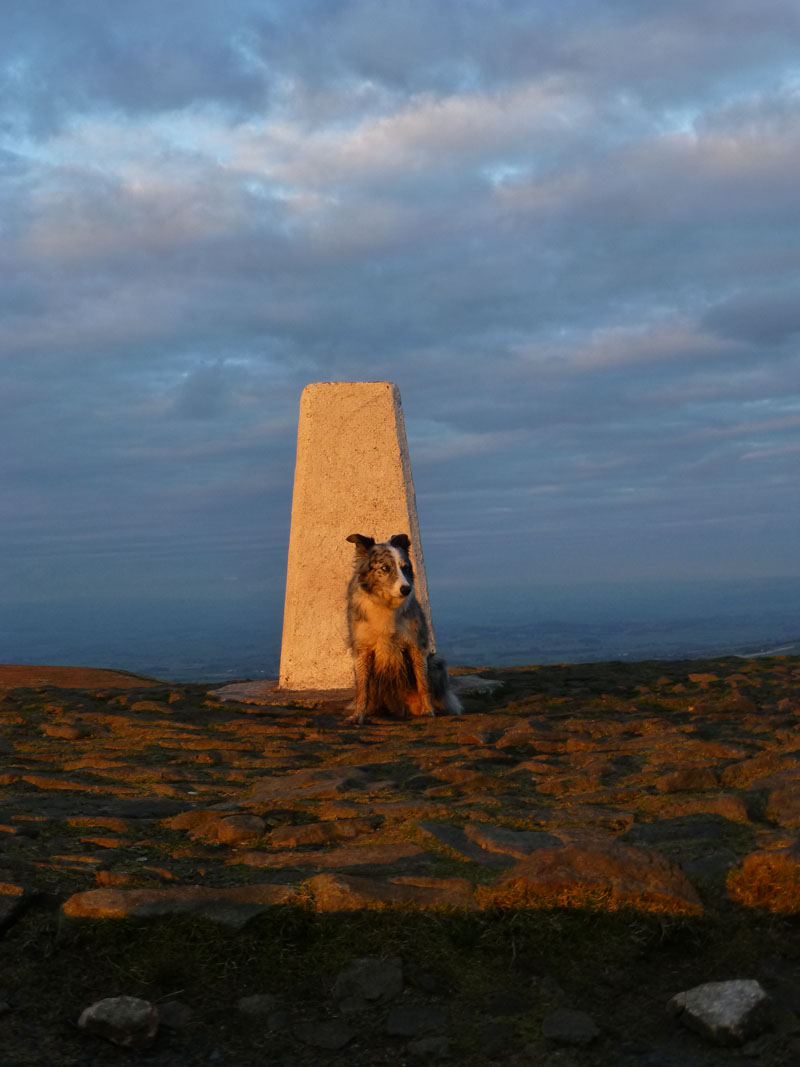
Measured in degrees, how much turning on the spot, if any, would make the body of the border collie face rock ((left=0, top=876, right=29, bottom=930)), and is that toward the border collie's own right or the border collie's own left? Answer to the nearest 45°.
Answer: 0° — it already faces it

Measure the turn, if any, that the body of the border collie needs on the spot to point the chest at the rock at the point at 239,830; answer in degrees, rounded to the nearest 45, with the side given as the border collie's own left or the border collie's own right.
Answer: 0° — it already faces it

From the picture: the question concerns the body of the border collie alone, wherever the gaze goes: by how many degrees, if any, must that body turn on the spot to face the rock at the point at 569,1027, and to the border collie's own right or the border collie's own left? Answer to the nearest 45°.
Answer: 0° — it already faces it

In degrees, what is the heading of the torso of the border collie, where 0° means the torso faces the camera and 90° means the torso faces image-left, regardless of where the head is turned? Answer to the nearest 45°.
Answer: approximately 0°

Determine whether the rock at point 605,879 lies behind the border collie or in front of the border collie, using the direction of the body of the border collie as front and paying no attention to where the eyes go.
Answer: in front

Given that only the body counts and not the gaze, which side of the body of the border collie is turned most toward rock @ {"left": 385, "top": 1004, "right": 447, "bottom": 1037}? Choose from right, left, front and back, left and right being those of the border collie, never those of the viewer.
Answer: front

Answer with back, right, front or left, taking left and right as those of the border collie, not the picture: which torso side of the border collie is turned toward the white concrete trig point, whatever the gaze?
back

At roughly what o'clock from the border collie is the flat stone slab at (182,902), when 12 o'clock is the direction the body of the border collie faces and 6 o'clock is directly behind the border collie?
The flat stone slab is roughly at 12 o'clock from the border collie.

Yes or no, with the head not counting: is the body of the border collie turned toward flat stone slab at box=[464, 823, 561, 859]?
yes

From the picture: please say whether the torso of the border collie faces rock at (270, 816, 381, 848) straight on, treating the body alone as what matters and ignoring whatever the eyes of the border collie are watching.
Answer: yes

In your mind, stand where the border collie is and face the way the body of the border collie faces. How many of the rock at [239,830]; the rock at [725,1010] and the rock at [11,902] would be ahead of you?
3

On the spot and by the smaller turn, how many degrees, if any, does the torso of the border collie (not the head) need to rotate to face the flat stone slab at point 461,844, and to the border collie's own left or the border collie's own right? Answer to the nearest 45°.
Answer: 0° — it already faces it

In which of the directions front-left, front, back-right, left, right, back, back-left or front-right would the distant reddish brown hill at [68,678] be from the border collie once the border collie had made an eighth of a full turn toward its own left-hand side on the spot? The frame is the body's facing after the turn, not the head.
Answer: back
